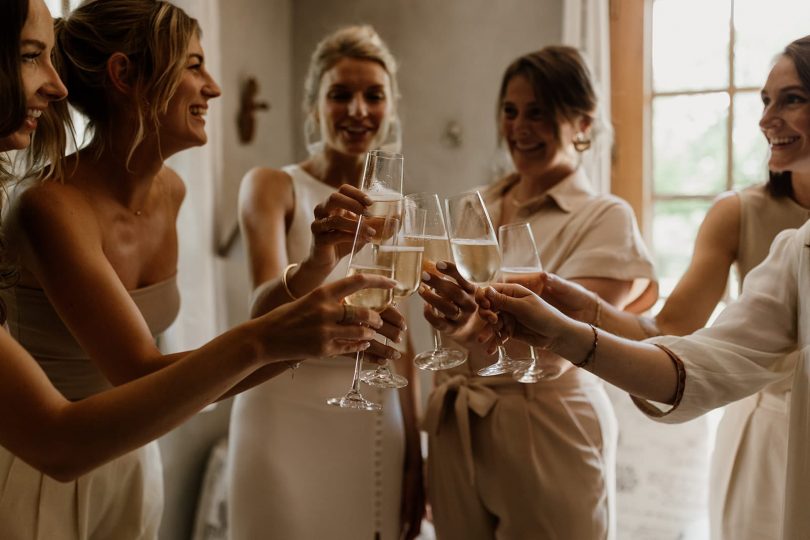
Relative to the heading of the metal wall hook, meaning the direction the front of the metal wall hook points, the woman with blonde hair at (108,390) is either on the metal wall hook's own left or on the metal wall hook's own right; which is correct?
on the metal wall hook's own right

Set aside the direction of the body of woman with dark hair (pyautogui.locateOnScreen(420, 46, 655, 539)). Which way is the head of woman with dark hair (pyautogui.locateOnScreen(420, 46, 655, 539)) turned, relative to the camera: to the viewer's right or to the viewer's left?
to the viewer's left

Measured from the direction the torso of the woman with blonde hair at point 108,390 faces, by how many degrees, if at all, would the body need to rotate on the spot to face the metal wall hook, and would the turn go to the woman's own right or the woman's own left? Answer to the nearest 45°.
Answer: approximately 90° to the woman's own left

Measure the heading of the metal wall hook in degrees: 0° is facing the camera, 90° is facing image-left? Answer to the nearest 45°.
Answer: approximately 315°

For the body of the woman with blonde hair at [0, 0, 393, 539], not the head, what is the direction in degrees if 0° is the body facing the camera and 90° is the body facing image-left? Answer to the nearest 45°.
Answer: approximately 270°

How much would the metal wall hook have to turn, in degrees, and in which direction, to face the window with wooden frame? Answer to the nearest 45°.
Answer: approximately 45° to its left
